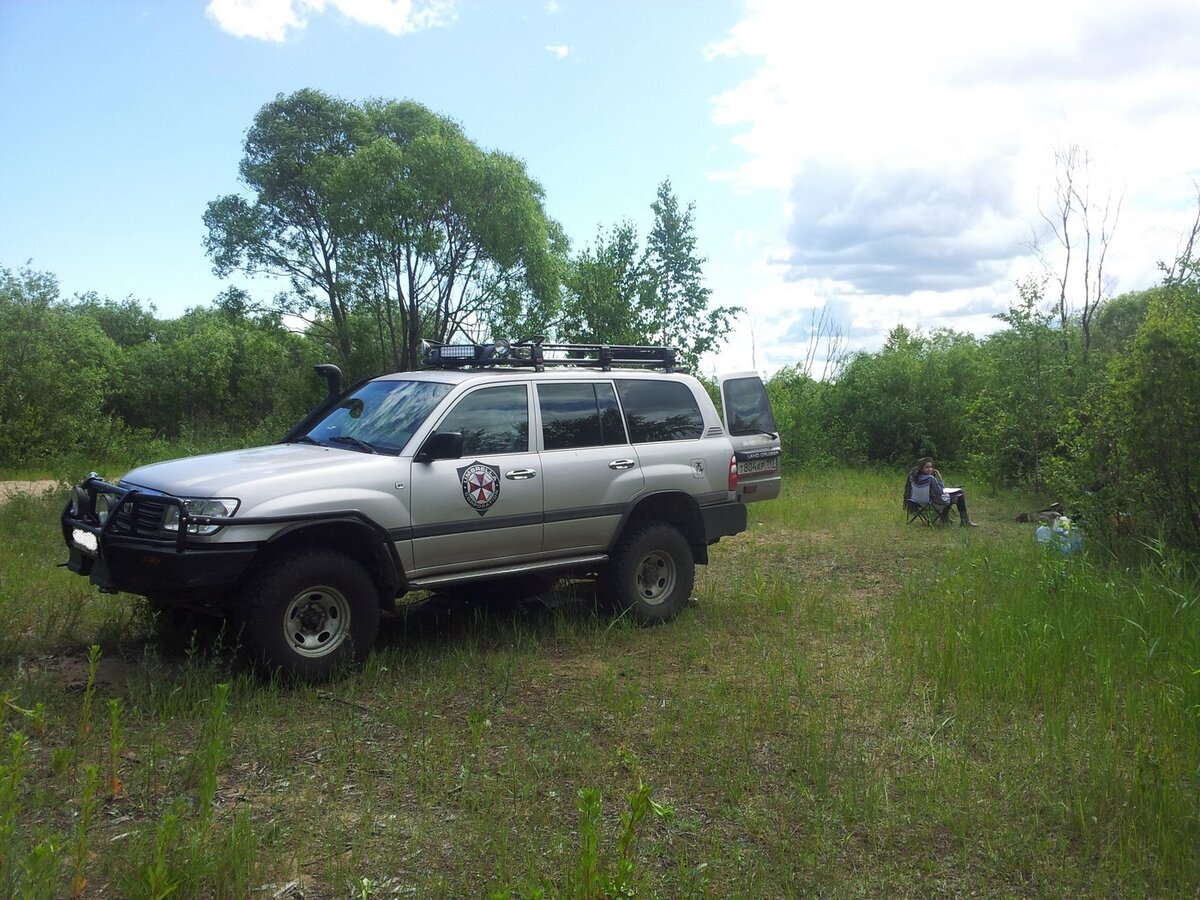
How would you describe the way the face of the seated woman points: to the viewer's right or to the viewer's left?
to the viewer's right

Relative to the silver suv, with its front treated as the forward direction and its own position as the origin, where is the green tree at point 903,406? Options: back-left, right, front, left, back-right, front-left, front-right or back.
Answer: back

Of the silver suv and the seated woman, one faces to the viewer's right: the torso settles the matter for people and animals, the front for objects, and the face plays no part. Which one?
the seated woman

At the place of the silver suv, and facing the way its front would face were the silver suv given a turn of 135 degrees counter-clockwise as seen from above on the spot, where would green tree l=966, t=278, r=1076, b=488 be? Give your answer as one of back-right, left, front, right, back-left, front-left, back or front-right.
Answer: front-left

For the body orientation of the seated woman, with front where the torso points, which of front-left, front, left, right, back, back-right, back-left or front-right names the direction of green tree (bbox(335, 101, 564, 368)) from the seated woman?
back-left

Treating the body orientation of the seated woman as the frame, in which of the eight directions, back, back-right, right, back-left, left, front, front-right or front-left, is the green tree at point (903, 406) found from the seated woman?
left

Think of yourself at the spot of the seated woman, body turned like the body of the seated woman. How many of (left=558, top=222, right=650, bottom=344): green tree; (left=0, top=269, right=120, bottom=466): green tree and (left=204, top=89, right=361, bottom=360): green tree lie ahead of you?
0

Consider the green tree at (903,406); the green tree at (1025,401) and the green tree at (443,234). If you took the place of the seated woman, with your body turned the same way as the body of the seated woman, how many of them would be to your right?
0

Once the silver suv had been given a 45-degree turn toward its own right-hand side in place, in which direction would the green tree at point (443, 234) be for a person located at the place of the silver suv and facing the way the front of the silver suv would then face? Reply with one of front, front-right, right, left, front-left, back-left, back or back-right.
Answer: right

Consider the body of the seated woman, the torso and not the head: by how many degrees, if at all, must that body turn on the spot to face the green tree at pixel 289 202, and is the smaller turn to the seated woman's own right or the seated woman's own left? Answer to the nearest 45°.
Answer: approximately 135° to the seated woman's own left

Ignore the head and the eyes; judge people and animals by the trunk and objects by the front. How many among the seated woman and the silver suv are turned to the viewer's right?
1

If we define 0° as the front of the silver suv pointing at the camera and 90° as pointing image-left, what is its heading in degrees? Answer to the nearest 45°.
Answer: approximately 45°

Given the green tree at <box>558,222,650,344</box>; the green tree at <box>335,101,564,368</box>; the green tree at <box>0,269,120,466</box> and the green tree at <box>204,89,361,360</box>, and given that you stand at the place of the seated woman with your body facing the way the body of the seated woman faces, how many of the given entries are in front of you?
0

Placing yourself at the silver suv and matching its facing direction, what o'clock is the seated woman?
The seated woman is roughly at 6 o'clock from the silver suv.

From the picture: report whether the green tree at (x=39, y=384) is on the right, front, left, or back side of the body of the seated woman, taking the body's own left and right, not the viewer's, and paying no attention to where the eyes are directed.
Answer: back

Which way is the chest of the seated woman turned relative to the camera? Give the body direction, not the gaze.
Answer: to the viewer's right

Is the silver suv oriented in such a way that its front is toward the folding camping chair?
no

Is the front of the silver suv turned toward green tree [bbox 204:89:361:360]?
no
